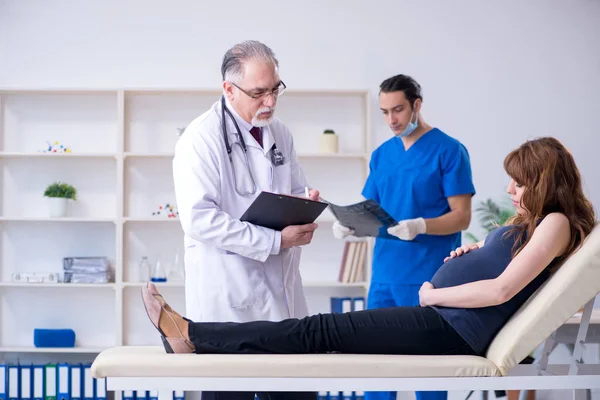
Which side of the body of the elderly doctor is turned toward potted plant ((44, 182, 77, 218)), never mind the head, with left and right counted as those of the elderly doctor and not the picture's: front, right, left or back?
back

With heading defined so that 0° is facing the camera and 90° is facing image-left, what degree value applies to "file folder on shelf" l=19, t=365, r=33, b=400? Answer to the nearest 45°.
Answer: approximately 0°

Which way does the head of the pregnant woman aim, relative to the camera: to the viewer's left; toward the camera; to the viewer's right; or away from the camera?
to the viewer's left

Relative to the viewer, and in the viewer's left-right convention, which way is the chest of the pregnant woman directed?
facing to the left of the viewer

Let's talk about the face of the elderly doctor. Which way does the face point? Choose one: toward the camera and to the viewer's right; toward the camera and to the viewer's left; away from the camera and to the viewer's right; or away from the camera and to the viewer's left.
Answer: toward the camera and to the viewer's right

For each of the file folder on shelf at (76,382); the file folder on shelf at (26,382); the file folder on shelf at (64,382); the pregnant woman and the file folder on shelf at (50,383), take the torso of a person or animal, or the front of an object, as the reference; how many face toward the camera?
4
